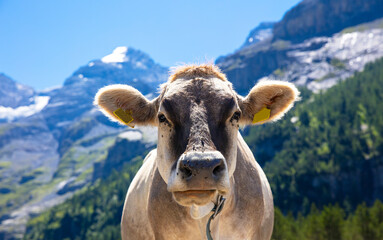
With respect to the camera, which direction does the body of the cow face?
toward the camera
